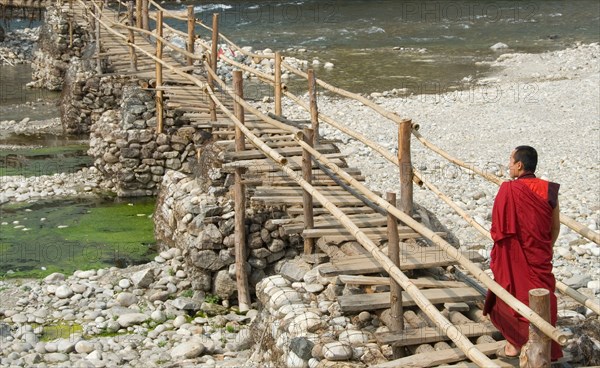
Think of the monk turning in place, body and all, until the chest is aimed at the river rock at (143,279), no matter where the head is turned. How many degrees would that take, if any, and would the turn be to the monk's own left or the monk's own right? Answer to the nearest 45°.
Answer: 0° — they already face it

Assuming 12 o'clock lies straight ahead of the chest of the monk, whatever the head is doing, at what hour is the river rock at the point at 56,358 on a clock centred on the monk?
The river rock is roughly at 11 o'clock from the monk.

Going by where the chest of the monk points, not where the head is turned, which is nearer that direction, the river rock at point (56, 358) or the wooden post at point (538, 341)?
the river rock

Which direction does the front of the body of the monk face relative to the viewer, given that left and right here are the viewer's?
facing away from the viewer and to the left of the viewer

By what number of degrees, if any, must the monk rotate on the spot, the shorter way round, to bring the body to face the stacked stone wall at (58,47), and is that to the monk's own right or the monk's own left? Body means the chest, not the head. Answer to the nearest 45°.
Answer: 0° — they already face it

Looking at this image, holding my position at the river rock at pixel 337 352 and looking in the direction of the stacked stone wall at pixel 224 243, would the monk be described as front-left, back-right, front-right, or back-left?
back-right

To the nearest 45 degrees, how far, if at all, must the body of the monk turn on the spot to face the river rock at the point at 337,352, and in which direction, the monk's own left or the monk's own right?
approximately 45° to the monk's own left

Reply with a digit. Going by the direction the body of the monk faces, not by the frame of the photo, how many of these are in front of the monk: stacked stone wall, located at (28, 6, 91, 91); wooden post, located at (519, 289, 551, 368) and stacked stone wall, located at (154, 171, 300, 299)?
2

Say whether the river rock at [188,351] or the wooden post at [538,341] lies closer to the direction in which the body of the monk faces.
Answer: the river rock
